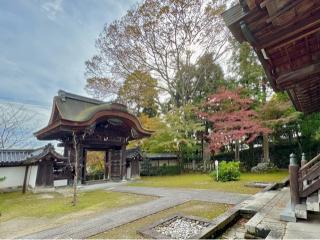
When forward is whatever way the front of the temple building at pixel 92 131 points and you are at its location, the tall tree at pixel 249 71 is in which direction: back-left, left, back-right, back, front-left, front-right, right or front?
front-left

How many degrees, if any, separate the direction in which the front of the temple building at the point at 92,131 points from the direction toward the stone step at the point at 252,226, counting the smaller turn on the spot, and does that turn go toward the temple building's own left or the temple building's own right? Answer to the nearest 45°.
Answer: approximately 45° to the temple building's own right

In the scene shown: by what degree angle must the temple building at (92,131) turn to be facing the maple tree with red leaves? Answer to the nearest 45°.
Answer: approximately 45° to its left

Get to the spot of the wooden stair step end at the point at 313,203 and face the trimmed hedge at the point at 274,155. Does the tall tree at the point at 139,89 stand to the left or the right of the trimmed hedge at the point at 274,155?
left

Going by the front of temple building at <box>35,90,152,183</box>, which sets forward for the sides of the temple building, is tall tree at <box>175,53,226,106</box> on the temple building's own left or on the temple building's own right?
on the temple building's own left

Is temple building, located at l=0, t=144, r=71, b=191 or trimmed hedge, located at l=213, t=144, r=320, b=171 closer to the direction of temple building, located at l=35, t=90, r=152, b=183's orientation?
the trimmed hedge

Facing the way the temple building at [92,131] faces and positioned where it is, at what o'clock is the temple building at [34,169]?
the temple building at [34,169] is roughly at 4 o'clock from the temple building at [92,131].

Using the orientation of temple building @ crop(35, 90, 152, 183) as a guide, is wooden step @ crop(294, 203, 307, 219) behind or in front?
in front

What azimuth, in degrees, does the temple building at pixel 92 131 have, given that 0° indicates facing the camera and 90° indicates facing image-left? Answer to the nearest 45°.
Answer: approximately 315°

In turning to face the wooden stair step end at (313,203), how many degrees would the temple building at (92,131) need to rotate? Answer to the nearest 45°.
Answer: approximately 45° to its right

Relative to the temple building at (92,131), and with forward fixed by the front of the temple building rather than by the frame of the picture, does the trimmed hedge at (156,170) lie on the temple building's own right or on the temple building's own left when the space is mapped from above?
on the temple building's own left

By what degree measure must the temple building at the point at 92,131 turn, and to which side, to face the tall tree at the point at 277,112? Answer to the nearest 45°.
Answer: approximately 45° to its left
